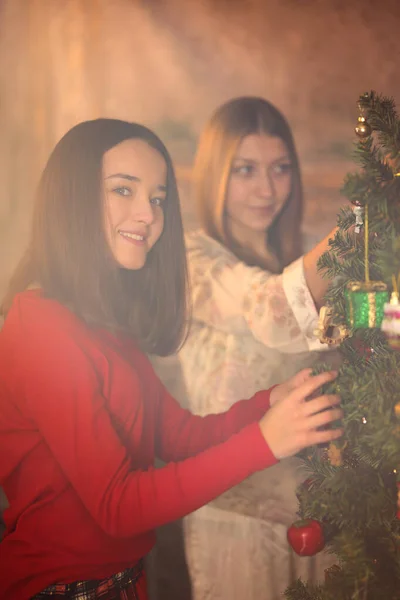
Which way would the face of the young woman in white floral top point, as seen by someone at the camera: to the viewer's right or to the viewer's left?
to the viewer's right

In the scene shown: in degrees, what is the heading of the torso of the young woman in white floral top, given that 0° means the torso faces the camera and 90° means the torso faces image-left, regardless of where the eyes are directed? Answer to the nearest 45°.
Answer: approximately 315°
